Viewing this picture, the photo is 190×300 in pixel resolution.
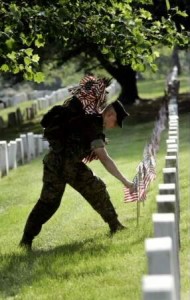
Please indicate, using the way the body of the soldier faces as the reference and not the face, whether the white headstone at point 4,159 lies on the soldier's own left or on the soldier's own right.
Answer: on the soldier's own left

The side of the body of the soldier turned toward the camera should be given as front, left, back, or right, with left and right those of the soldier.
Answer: right
